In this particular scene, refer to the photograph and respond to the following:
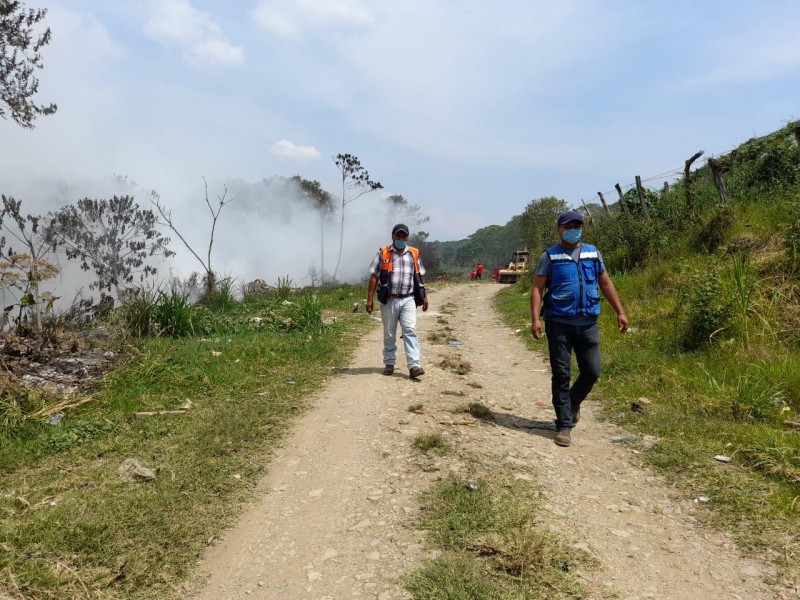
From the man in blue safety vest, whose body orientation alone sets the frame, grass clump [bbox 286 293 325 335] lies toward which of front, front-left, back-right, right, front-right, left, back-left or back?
back-right

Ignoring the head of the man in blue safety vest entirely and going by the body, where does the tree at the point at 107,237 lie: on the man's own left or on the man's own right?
on the man's own right

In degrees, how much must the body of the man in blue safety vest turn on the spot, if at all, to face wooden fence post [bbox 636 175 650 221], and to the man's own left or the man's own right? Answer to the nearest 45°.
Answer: approximately 180°

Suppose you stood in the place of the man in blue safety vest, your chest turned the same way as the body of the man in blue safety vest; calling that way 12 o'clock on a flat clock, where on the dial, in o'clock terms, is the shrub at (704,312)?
The shrub is roughly at 7 o'clock from the man in blue safety vest.

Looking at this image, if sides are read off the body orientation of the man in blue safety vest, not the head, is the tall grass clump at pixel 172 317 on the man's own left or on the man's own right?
on the man's own right

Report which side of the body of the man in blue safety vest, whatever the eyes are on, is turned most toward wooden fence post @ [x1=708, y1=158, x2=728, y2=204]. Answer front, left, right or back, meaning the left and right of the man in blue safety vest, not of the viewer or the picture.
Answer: back

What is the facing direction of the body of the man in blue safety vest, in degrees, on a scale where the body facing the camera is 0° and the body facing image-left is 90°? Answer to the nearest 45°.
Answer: approximately 0°

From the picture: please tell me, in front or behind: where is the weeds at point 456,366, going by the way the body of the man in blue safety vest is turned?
behind

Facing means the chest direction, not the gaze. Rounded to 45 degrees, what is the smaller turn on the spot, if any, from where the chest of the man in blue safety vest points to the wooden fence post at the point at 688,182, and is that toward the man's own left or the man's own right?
approximately 180°
